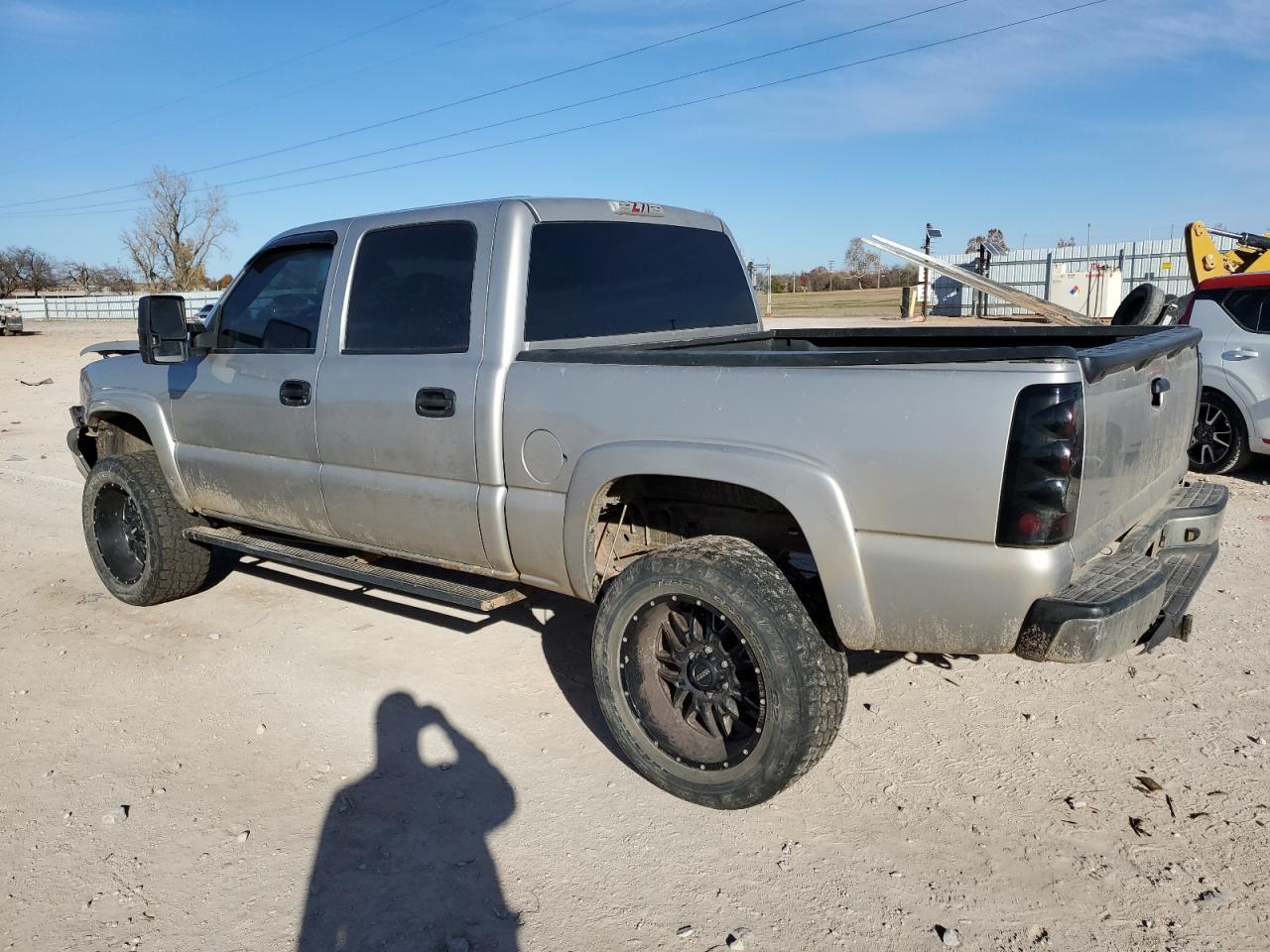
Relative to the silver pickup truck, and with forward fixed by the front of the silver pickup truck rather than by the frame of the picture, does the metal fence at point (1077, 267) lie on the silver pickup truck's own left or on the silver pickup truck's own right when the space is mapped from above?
on the silver pickup truck's own right

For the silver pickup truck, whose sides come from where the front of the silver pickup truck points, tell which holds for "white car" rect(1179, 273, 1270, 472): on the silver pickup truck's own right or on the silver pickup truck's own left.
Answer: on the silver pickup truck's own right

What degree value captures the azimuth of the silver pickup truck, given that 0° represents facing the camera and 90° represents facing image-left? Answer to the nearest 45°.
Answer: approximately 135°
